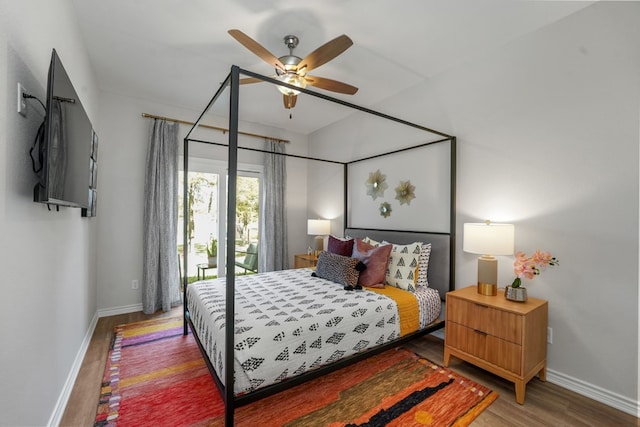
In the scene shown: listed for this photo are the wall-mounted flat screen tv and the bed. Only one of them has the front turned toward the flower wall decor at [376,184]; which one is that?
the wall-mounted flat screen tv

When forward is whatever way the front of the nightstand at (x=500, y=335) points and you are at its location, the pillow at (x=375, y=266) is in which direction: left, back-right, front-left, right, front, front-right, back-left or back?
front-right

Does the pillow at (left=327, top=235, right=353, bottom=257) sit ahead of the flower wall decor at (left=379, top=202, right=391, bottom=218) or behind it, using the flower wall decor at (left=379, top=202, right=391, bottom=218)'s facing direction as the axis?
ahead

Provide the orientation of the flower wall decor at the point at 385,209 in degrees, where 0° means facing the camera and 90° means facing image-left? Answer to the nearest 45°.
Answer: approximately 45°

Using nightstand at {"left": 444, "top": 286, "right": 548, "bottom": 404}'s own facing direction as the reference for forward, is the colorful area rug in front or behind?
in front

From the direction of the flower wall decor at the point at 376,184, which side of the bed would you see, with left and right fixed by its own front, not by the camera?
back

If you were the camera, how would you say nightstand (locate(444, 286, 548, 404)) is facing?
facing the viewer and to the left of the viewer

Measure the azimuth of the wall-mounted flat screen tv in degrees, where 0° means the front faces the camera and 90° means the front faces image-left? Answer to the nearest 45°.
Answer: approximately 270°

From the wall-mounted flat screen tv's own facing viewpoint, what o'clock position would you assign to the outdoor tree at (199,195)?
The outdoor tree is roughly at 10 o'clock from the wall-mounted flat screen tv.

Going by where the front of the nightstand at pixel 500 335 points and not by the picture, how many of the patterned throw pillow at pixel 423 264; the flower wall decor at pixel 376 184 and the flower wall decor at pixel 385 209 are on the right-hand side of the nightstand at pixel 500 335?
3

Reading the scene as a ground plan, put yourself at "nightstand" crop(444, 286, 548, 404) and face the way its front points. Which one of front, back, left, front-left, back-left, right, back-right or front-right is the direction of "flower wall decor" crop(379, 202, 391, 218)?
right

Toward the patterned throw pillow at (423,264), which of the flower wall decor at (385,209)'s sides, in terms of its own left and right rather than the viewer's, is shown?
left
